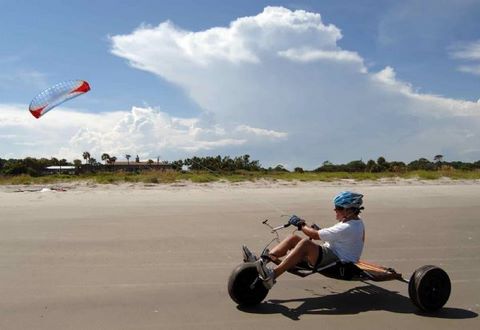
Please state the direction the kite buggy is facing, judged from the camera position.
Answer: facing to the left of the viewer
